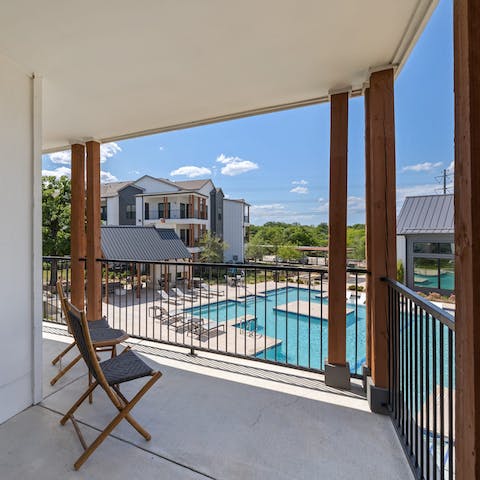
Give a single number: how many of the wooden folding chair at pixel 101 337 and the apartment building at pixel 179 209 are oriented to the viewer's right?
1

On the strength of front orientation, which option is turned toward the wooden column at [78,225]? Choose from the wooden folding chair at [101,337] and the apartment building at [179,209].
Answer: the apartment building

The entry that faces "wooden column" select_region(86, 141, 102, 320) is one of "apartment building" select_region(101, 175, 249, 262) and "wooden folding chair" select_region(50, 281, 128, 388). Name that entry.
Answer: the apartment building

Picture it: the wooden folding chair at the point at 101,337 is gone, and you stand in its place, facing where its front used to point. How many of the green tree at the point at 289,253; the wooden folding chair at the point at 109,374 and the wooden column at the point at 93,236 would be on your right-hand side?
1

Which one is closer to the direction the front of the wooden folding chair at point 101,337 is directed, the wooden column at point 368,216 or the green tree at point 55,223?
the wooden column

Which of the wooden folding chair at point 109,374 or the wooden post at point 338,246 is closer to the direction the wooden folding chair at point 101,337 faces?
the wooden post

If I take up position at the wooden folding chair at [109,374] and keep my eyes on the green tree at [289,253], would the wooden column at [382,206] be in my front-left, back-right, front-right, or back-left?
front-right

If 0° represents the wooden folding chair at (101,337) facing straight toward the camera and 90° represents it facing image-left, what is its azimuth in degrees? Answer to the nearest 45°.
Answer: approximately 270°

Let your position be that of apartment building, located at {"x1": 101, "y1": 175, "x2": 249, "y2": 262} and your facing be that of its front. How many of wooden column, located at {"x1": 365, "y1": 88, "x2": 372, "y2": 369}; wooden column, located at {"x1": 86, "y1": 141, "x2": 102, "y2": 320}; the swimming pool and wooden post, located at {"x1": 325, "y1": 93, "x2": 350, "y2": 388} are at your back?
0

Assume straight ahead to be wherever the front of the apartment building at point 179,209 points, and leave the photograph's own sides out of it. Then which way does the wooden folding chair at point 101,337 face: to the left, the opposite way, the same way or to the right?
to the left

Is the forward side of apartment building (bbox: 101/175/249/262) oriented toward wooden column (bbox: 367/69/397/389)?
yes

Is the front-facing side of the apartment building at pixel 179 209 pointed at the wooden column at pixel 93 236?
yes

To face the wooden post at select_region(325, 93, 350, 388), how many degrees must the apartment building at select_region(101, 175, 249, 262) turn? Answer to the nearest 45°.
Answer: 0° — it already faces it

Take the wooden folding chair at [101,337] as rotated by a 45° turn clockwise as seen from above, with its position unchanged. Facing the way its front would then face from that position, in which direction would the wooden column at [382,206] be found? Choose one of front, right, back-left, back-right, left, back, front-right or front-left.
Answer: front

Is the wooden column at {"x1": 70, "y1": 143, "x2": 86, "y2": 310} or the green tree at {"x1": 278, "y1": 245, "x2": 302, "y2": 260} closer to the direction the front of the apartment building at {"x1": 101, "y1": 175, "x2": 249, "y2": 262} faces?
the wooden column

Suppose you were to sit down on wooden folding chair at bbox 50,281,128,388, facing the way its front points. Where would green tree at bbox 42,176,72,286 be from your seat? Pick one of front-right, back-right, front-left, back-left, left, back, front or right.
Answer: left

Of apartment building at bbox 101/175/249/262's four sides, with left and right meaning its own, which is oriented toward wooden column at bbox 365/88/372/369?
front

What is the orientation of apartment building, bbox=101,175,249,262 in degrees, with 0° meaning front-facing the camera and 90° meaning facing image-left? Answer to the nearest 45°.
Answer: approximately 0°
